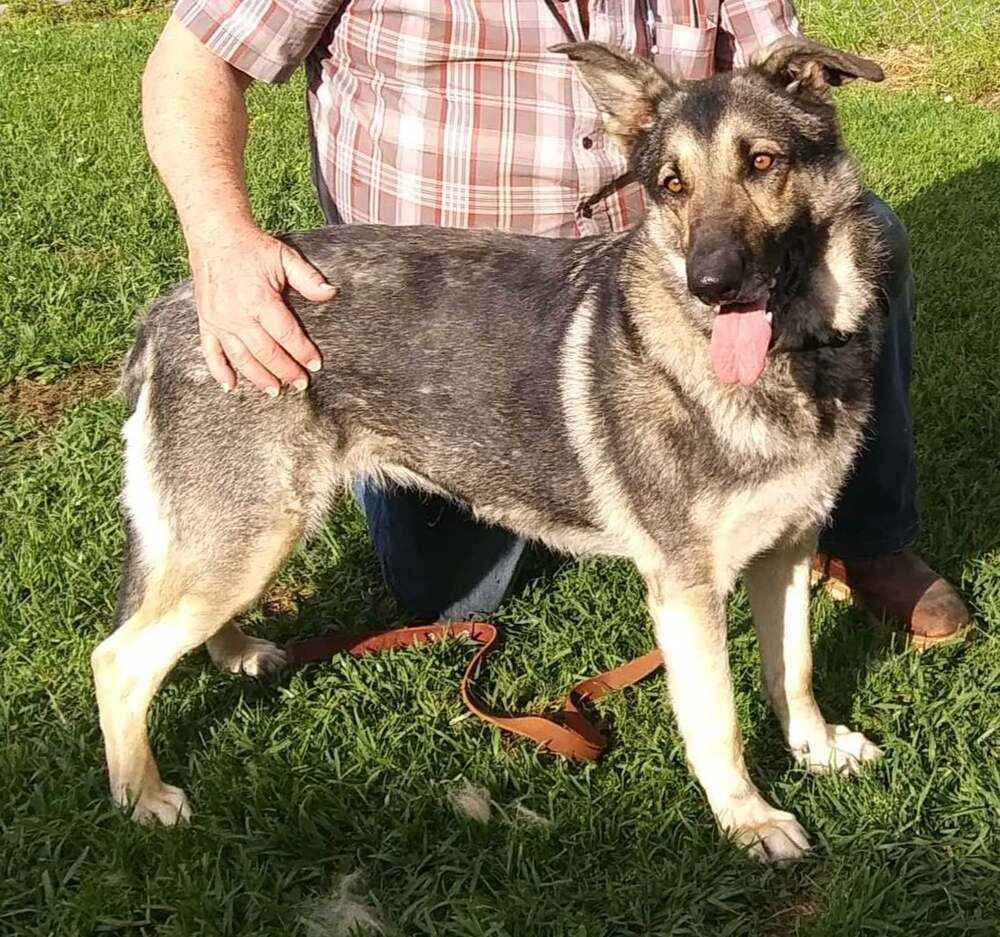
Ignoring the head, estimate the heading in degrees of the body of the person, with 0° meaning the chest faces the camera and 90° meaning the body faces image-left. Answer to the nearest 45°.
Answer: approximately 315°
